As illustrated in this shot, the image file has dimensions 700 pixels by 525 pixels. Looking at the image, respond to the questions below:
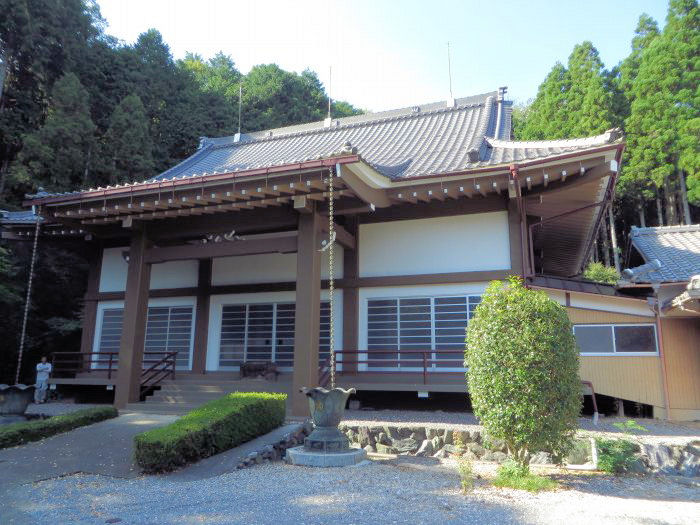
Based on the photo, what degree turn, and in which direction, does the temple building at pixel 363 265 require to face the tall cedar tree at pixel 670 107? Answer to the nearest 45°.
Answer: approximately 180°

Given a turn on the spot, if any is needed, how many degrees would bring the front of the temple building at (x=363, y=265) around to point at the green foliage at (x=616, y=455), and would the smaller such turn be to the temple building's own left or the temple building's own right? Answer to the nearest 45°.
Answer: approximately 90° to the temple building's own left

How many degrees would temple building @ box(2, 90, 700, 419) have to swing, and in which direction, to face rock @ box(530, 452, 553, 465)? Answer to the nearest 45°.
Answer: approximately 90° to its left

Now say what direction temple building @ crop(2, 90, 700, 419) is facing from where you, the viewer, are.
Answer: facing the viewer and to the left of the viewer

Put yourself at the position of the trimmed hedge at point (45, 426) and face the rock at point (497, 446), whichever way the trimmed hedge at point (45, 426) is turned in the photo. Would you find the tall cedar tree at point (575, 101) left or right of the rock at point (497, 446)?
left

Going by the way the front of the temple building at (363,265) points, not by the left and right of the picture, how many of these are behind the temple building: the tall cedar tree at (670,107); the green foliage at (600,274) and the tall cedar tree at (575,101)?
3
